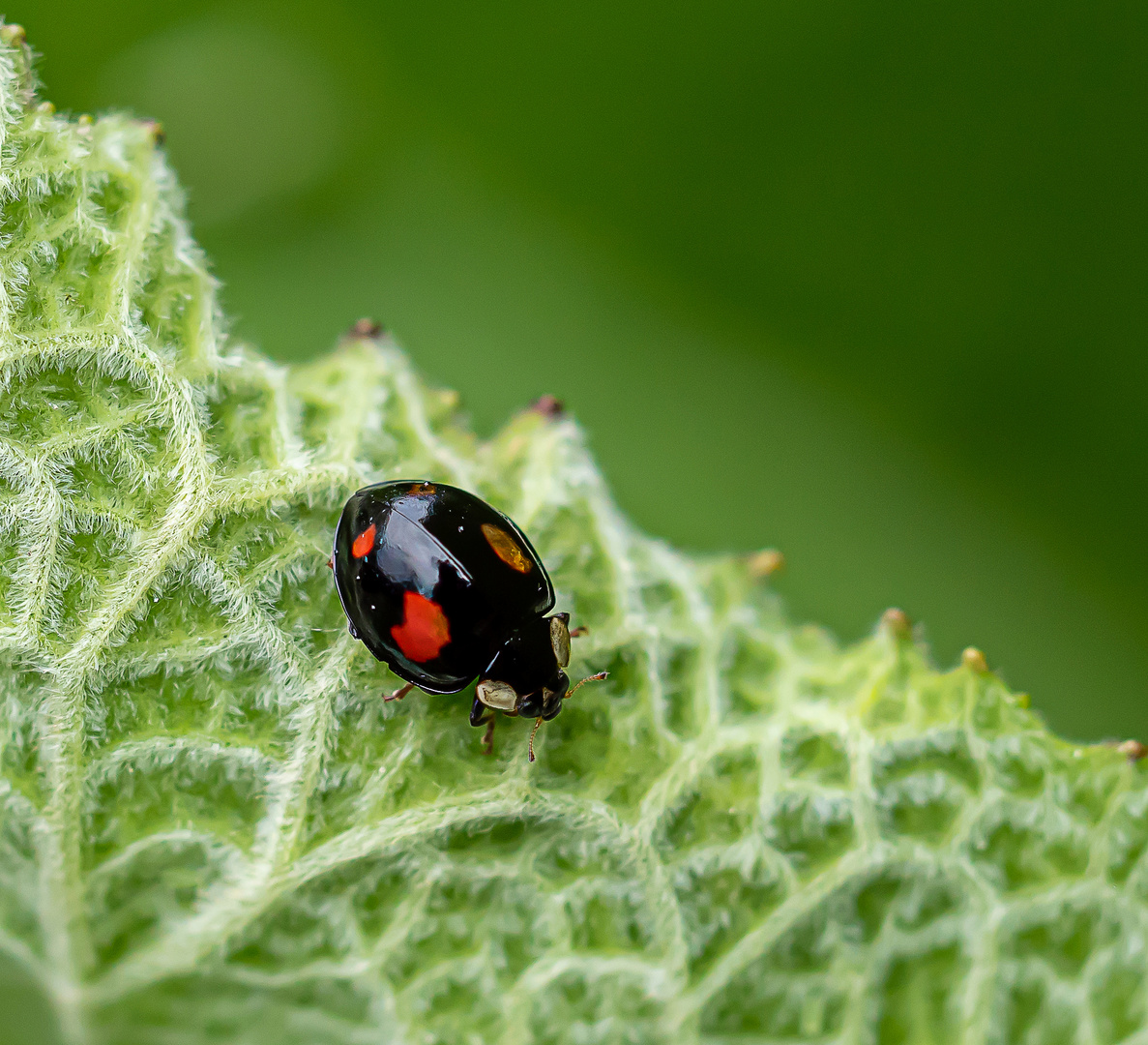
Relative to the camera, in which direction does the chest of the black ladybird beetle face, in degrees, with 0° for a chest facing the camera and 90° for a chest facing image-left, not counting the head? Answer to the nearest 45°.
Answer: approximately 315°
